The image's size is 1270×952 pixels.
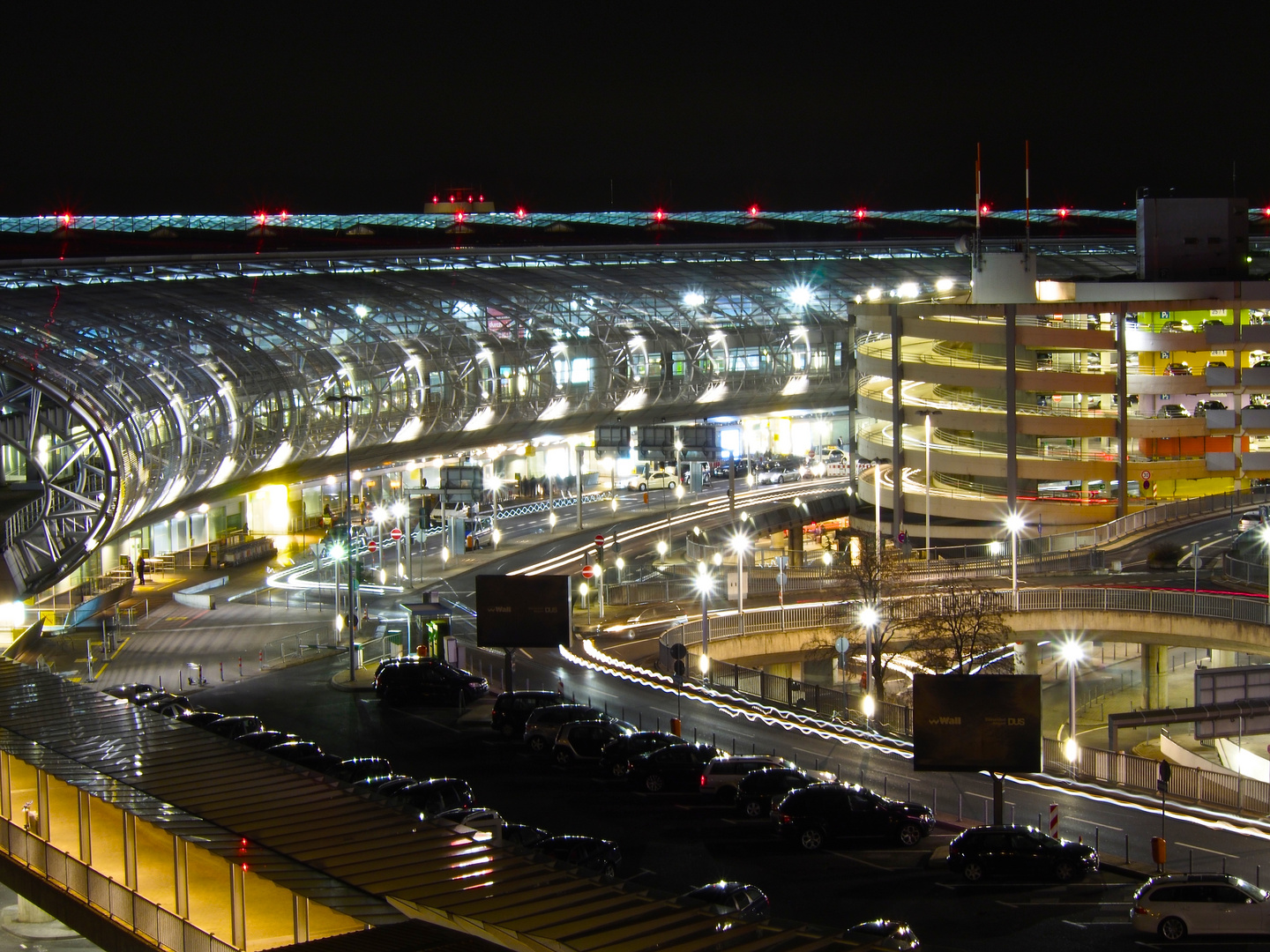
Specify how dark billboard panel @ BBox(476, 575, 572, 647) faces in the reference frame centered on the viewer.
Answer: facing the viewer

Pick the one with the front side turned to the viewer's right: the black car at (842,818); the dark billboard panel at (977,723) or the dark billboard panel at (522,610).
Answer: the black car

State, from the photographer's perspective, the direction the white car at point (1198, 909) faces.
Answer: facing to the right of the viewer

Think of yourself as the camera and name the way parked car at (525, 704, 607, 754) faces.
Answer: facing to the right of the viewer

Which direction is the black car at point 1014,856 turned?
to the viewer's right

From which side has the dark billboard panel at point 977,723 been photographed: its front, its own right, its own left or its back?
front

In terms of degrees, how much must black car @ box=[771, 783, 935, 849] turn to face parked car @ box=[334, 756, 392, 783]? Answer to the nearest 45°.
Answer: approximately 180°

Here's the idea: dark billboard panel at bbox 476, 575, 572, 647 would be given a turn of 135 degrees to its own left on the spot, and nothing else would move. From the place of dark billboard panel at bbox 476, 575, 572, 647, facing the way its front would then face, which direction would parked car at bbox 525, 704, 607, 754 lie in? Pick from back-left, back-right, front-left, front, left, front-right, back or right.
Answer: back-right

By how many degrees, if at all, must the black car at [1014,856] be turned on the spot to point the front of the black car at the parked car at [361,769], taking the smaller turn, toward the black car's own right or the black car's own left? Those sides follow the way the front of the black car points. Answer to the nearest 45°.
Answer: approximately 180°

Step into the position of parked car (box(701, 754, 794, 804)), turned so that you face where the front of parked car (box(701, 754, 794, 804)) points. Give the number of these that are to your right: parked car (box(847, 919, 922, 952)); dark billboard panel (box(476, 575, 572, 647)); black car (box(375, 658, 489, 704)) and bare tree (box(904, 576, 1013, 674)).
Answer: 1

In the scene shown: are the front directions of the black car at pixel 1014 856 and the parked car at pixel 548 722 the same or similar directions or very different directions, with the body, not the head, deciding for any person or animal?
same or similar directions

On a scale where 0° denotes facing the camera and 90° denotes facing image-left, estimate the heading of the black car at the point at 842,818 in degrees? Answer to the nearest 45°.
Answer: approximately 270°

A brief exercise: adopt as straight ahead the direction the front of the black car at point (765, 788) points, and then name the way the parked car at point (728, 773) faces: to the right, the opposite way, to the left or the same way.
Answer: the same way

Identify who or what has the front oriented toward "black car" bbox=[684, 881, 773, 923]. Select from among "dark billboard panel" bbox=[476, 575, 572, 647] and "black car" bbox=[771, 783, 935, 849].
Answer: the dark billboard panel

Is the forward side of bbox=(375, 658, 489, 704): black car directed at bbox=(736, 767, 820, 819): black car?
no

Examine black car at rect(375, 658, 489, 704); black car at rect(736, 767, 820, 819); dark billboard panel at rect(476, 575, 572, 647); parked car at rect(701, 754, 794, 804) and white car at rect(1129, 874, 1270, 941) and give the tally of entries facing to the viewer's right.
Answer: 4

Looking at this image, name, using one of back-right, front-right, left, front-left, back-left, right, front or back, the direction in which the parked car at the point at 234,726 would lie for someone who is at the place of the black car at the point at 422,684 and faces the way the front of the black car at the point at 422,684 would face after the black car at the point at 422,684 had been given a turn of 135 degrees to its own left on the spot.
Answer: left

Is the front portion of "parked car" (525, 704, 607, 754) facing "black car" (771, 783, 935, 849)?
no

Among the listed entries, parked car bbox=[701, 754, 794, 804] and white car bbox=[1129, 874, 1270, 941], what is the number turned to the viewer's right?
2

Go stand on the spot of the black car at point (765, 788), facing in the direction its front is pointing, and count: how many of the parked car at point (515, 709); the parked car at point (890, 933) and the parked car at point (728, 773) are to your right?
1

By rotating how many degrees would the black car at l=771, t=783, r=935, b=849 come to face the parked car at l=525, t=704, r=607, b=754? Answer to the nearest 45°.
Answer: approximately 135° to its left

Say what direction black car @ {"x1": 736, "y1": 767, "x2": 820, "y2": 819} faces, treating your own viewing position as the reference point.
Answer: facing to the right of the viewer

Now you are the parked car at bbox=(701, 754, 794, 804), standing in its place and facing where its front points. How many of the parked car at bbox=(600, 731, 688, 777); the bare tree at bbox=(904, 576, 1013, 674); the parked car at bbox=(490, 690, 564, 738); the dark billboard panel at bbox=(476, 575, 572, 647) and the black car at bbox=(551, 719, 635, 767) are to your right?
0
